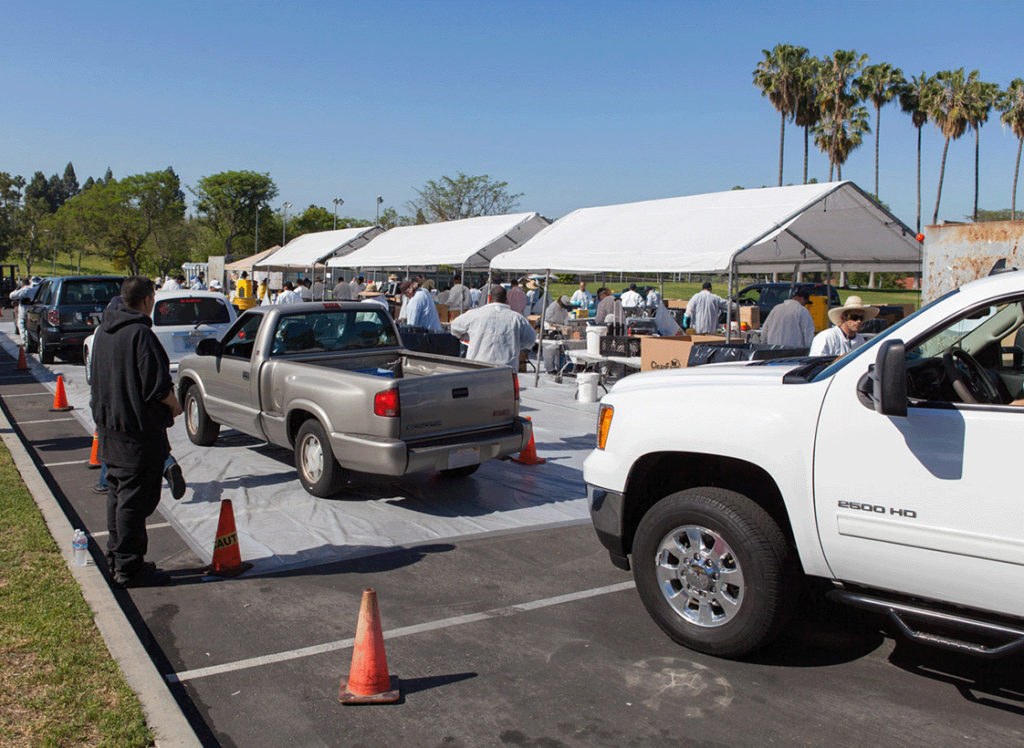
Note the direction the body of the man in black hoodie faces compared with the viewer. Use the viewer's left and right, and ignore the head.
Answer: facing away from the viewer and to the right of the viewer

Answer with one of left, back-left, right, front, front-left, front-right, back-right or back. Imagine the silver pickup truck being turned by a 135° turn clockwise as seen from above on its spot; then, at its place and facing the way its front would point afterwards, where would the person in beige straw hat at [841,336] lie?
front

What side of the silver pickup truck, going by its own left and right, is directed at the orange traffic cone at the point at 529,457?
right

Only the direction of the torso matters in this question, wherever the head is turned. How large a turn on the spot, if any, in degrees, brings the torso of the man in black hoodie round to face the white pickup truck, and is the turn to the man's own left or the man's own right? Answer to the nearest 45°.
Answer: approximately 90° to the man's own right

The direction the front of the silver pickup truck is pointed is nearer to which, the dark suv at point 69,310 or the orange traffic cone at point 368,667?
the dark suv

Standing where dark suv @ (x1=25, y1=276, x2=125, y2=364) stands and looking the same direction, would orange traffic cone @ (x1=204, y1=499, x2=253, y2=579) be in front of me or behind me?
behind

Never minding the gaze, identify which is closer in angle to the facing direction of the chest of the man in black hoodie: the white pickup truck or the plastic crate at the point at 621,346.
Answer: the plastic crate

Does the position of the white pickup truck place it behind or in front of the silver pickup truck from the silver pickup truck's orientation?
behind

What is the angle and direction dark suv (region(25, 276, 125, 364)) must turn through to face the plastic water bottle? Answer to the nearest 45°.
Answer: approximately 135° to its left
